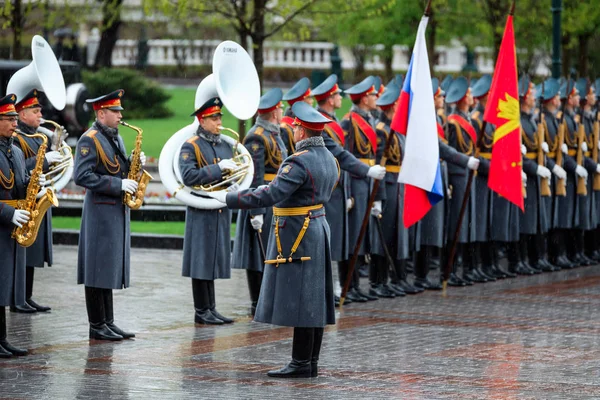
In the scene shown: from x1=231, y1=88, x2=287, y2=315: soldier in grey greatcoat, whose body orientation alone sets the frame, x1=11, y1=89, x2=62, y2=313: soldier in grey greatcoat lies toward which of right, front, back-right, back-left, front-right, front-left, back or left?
back-right

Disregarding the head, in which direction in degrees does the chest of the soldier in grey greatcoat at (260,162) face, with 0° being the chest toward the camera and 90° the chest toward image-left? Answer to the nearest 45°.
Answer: approximately 315°

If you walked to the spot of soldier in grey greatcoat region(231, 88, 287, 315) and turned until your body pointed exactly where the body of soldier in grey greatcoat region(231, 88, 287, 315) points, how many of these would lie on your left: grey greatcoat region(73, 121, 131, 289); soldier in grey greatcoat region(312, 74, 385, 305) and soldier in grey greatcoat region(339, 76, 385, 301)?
2

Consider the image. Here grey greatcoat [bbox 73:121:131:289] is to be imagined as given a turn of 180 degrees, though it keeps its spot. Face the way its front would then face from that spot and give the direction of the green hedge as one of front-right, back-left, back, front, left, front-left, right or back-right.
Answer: front-right

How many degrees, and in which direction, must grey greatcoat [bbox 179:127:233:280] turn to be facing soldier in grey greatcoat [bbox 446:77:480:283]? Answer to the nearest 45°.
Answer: approximately 90° to its left

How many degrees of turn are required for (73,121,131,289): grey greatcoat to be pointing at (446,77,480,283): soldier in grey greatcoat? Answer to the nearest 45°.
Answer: approximately 90° to its left
